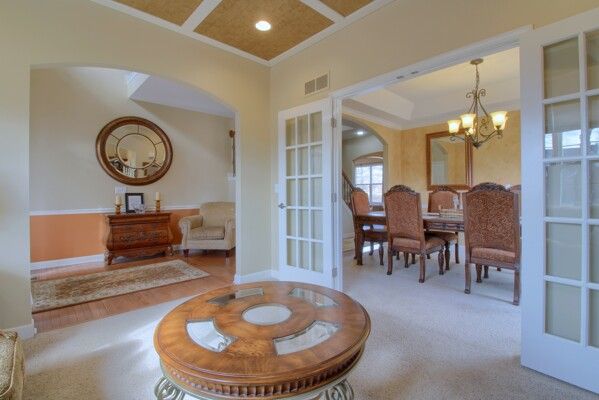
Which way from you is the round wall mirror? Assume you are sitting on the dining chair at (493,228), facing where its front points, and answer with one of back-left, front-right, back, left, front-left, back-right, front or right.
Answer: back-left

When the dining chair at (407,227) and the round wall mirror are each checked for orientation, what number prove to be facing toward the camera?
1

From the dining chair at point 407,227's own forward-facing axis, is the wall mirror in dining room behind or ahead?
ahead

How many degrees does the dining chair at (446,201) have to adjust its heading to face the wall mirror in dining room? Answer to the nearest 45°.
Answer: approximately 135° to its right

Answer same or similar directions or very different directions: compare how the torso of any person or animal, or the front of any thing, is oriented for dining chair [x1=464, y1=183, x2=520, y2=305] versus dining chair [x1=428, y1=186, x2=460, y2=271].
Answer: very different directions

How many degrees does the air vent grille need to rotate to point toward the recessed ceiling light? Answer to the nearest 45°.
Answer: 0° — it already faces it

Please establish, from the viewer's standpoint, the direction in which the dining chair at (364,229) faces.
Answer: facing the viewer and to the right of the viewer

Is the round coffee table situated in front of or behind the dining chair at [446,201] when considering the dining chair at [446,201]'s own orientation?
in front

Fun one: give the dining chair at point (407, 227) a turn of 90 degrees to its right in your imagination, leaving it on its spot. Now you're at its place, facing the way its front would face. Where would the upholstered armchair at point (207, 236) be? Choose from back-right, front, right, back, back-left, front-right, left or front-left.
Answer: back-right

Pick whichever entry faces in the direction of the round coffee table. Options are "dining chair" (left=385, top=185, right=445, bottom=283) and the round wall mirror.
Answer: the round wall mirror

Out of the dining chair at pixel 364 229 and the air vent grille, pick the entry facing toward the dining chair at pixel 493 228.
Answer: the dining chair at pixel 364 229

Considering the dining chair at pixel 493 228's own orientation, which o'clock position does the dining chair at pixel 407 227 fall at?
the dining chair at pixel 407 227 is roughly at 8 o'clock from the dining chair at pixel 493 228.
